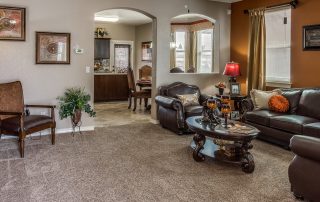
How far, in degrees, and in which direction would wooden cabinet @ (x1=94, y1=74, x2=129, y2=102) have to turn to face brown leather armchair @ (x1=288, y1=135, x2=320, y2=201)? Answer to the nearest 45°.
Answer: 0° — it already faces it

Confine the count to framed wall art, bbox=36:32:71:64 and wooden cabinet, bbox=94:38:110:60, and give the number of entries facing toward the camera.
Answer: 2

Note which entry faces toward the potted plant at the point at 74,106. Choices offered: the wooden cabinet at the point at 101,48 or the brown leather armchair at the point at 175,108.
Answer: the wooden cabinet
